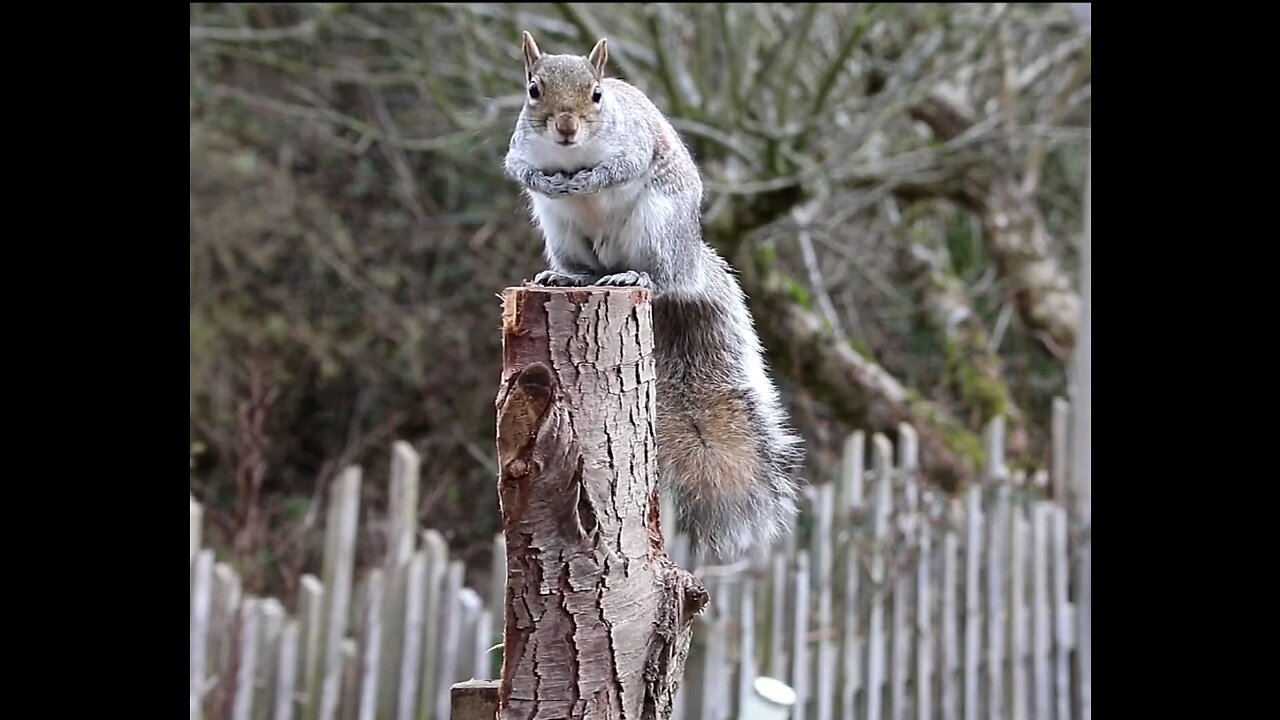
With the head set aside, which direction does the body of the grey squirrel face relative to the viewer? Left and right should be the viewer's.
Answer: facing the viewer and to the left of the viewer

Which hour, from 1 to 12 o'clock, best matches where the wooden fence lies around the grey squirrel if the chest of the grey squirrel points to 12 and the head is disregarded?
The wooden fence is roughly at 5 o'clock from the grey squirrel.
